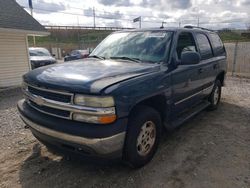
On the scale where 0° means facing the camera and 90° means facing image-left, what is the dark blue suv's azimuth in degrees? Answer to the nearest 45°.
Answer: approximately 45°

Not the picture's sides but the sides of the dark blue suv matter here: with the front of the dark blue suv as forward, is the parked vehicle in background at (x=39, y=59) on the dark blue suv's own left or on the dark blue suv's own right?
on the dark blue suv's own right

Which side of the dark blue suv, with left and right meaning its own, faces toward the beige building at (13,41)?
right
